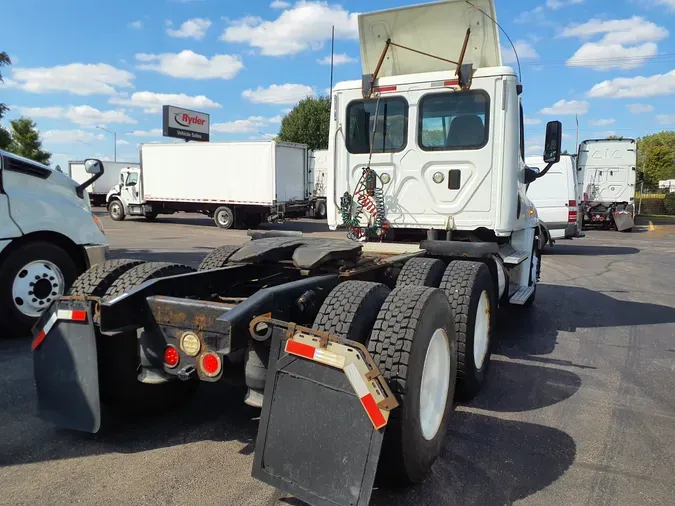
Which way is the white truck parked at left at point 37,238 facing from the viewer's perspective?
to the viewer's right

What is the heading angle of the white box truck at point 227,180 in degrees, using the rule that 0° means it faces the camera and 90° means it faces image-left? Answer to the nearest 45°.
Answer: approximately 135°

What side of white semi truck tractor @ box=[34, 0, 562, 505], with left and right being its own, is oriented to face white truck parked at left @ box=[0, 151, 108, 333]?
left

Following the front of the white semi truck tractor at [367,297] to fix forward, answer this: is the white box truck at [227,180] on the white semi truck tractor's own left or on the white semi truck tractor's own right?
on the white semi truck tractor's own left

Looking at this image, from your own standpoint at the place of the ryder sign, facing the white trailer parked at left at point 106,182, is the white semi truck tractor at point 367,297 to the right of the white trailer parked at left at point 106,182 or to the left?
left

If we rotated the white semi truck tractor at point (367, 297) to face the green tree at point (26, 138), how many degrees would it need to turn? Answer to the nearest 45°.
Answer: approximately 90° to its left
